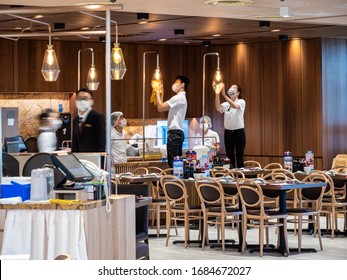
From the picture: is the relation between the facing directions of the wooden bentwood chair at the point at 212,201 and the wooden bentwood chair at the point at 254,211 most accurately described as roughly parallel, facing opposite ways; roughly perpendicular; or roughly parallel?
roughly parallel

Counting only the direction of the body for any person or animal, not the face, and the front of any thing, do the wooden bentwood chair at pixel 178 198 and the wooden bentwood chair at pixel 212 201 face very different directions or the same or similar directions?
same or similar directions

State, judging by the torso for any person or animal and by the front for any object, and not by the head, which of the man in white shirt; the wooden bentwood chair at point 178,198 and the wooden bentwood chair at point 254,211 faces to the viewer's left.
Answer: the man in white shirt

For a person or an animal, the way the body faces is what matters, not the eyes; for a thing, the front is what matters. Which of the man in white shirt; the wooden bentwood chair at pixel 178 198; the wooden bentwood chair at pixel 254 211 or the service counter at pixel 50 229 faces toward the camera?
the service counter

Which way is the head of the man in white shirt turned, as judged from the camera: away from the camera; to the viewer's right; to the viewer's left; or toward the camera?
to the viewer's left

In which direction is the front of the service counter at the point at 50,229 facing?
toward the camera

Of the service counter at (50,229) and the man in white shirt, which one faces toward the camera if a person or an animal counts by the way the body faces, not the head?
the service counter

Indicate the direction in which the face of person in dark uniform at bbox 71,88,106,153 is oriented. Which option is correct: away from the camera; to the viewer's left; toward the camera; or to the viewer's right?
toward the camera

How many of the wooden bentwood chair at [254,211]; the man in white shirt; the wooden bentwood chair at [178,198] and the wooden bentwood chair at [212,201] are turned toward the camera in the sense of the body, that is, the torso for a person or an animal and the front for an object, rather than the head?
0

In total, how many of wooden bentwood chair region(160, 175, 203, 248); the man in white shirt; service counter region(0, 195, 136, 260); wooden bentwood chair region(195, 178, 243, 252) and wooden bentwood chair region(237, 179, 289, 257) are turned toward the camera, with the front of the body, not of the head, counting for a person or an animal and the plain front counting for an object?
1

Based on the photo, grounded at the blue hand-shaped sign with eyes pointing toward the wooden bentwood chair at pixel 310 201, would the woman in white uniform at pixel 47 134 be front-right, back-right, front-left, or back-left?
front-left

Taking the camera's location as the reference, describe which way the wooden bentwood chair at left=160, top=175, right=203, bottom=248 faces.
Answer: facing away from the viewer and to the right of the viewer

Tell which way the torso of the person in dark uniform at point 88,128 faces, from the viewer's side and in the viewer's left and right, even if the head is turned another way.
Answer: facing the viewer and to the left of the viewer

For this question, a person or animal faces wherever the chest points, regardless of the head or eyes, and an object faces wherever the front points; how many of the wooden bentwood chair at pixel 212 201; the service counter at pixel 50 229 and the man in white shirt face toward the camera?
1

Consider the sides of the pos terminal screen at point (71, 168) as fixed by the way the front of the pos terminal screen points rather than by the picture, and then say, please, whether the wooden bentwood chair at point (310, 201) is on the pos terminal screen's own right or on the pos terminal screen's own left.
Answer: on the pos terminal screen's own left

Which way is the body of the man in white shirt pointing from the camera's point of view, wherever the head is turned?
to the viewer's left
